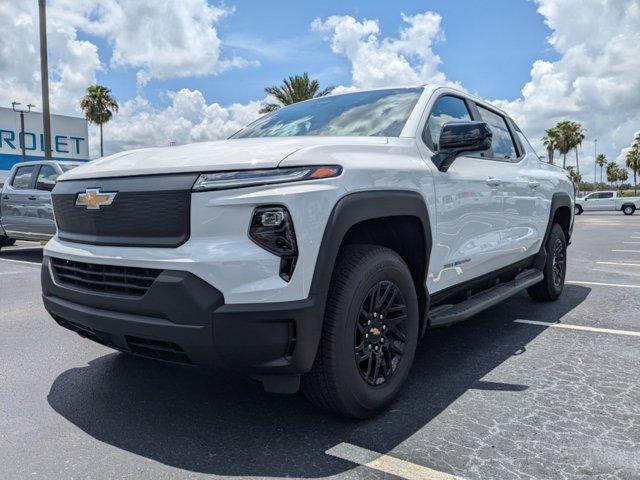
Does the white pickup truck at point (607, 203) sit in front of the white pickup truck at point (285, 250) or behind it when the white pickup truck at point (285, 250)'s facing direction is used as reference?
behind

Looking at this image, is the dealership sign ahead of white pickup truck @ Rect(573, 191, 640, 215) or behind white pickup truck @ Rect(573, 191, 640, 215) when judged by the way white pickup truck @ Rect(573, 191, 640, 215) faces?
ahead

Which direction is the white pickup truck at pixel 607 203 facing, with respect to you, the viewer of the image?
facing to the left of the viewer

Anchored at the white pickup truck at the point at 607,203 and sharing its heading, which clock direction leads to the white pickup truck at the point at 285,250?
the white pickup truck at the point at 285,250 is roughly at 9 o'clock from the white pickup truck at the point at 607,203.

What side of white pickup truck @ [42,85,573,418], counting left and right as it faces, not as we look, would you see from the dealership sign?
right

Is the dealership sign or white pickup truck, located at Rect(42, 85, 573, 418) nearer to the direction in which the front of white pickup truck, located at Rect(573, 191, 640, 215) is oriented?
the dealership sign

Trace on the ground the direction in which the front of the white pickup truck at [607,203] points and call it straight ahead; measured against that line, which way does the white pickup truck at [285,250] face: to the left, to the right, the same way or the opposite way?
to the left

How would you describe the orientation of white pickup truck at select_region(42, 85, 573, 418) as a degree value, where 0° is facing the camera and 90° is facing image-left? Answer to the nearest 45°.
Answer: approximately 45°

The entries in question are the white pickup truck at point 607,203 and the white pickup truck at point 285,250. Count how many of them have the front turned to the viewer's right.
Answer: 0

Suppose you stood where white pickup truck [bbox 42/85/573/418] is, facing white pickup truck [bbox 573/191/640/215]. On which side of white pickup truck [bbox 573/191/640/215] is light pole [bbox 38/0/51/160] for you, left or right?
left

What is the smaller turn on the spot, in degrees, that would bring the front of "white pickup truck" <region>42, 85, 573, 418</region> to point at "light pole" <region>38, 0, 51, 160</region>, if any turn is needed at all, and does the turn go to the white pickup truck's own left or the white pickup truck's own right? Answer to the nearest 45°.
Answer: approximately 90° to the white pickup truck's own right

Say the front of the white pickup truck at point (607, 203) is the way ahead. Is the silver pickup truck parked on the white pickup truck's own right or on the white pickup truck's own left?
on the white pickup truck's own left

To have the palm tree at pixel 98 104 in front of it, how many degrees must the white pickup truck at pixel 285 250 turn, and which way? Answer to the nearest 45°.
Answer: approximately 135° to its right
